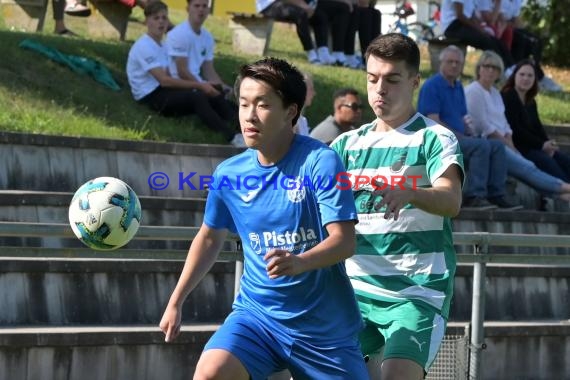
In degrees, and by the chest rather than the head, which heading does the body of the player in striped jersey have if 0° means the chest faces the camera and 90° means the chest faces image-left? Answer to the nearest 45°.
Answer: approximately 45°

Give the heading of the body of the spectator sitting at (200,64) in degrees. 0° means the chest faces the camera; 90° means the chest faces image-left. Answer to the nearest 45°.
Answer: approximately 315°

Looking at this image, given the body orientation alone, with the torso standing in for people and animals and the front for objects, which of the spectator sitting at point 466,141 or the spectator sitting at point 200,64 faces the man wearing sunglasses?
the spectator sitting at point 200,64

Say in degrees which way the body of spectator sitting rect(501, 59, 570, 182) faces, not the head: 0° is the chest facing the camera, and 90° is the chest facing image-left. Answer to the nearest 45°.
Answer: approximately 315°

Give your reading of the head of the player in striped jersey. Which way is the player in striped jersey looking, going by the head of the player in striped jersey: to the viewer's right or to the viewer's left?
to the viewer's left
